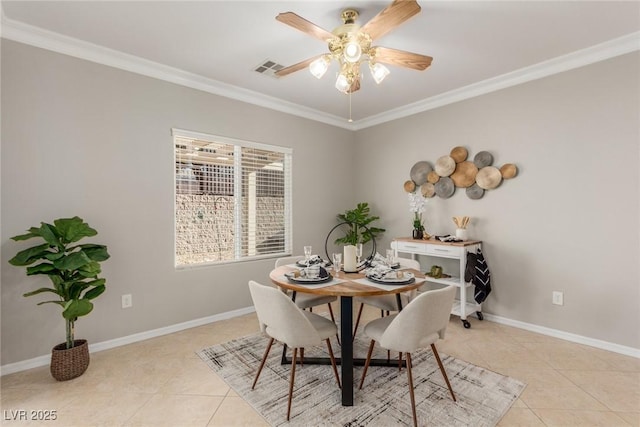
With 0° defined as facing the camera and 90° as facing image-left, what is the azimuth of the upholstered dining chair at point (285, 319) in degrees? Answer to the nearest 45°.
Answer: approximately 225°

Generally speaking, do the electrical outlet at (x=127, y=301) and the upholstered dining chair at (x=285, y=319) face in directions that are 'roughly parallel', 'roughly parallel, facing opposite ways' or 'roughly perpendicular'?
roughly perpendicular

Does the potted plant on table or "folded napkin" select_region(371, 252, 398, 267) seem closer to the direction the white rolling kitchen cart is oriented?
the folded napkin

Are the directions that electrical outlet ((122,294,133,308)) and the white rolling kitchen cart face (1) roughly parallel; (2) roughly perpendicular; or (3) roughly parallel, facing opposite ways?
roughly perpendicular

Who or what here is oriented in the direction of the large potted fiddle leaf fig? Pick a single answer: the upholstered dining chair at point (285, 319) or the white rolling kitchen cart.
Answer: the white rolling kitchen cart

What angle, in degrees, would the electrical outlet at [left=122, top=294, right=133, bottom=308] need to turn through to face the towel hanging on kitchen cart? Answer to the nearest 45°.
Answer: approximately 45° to its left

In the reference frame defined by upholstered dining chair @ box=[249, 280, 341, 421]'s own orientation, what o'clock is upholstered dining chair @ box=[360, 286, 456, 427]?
upholstered dining chair @ box=[360, 286, 456, 427] is roughly at 2 o'clock from upholstered dining chair @ box=[249, 280, 341, 421].

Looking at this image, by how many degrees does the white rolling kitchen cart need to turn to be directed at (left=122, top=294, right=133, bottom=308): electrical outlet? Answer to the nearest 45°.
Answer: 0° — it already faces it

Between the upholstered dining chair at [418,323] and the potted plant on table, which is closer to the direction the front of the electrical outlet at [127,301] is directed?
the upholstered dining chair

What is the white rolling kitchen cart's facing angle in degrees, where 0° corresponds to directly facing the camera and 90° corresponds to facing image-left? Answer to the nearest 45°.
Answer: approximately 45°

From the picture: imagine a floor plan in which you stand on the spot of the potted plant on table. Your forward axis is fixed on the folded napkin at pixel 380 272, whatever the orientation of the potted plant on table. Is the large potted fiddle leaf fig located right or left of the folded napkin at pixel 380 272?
right
